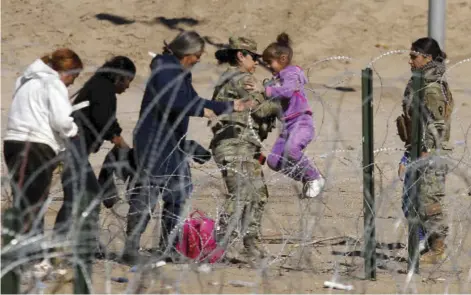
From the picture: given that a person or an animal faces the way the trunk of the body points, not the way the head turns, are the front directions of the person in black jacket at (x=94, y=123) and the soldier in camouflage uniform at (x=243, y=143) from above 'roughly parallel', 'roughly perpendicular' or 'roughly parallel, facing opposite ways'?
roughly parallel

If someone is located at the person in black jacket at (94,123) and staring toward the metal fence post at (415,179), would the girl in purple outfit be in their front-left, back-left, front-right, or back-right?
front-left

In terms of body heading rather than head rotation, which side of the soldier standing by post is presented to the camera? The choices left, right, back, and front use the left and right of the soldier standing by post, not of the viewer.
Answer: left

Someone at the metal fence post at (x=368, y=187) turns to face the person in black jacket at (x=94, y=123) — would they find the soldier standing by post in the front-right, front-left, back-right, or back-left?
back-right

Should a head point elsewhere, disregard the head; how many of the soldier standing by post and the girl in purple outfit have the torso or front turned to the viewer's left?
2

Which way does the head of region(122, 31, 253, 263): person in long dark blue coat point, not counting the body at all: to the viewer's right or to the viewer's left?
to the viewer's right

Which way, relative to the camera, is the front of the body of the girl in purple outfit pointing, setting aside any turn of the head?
to the viewer's left

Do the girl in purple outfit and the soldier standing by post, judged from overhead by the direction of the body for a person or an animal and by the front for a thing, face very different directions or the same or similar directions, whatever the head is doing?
same or similar directions
